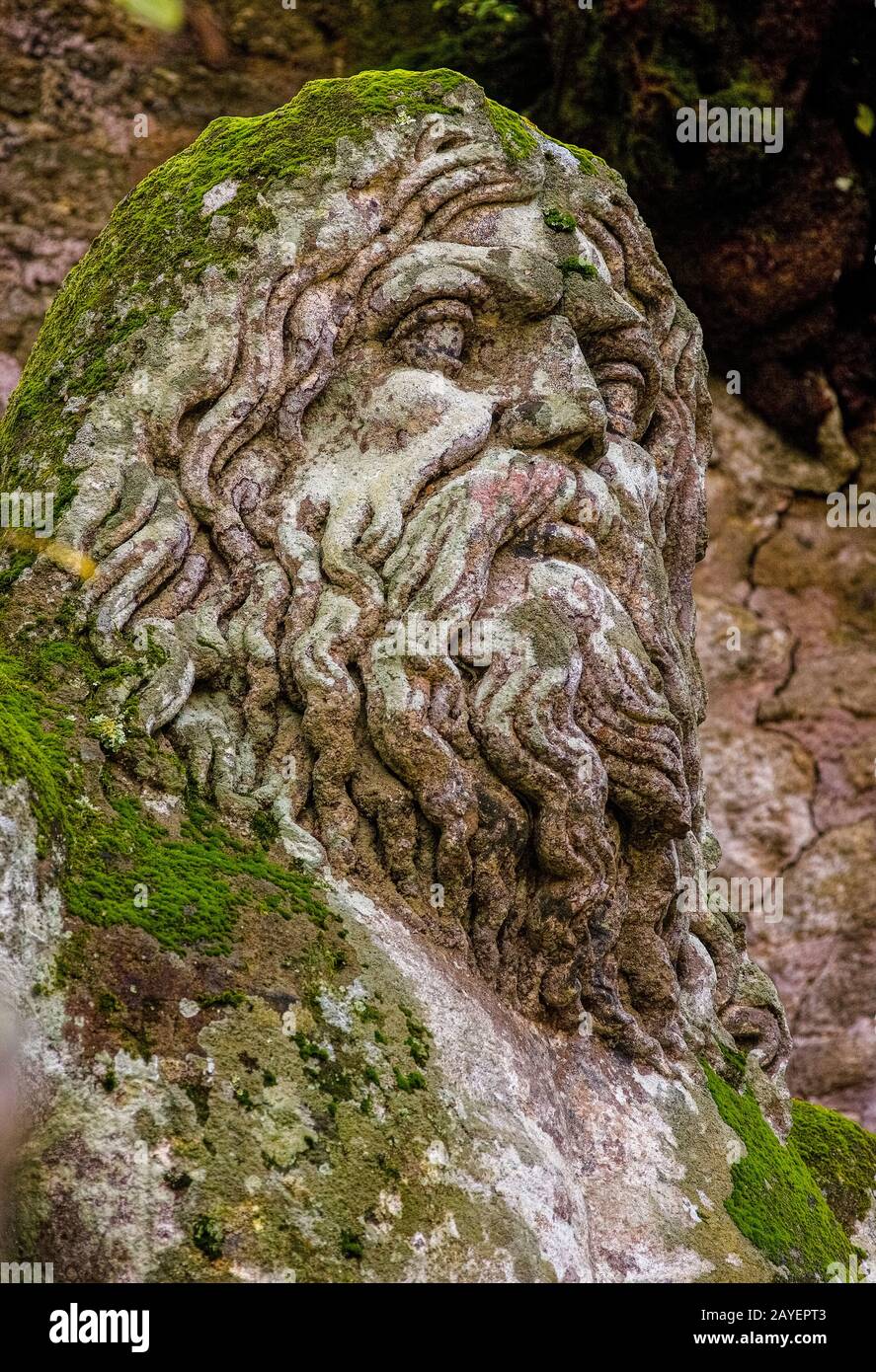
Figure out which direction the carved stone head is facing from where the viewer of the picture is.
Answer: facing the viewer and to the right of the viewer
